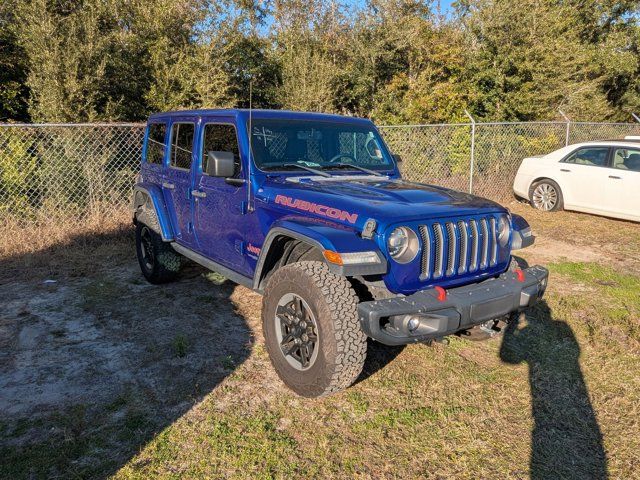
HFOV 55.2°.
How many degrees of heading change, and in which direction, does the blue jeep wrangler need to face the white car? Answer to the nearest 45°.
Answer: approximately 90° to its left

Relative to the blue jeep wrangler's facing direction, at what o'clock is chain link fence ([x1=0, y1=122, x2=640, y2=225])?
The chain link fence is roughly at 6 o'clock from the blue jeep wrangler.

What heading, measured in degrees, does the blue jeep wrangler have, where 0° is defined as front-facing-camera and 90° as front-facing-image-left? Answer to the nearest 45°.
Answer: approximately 315°

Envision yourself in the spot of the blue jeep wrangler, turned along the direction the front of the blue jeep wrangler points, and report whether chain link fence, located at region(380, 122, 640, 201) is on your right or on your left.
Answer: on your left
